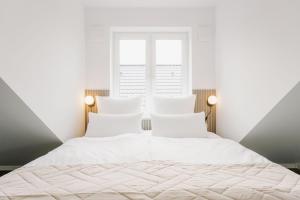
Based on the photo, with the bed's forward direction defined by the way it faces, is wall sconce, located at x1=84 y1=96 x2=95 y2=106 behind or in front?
behind

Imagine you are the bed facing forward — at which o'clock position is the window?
The window is roughly at 6 o'clock from the bed.

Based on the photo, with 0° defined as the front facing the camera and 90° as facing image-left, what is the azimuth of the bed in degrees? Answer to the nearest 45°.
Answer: approximately 0°
